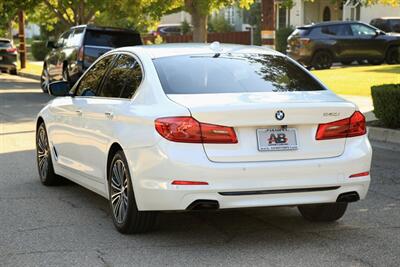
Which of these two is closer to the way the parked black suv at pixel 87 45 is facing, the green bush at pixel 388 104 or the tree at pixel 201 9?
the tree

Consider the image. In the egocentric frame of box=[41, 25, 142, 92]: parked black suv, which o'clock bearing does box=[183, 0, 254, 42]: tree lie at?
The tree is roughly at 3 o'clock from the parked black suv.

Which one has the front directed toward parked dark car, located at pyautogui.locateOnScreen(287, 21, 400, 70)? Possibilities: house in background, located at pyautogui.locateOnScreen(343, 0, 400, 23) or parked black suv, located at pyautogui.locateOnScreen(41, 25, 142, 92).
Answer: the house in background

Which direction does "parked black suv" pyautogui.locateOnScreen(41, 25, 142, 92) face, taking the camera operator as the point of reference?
facing away from the viewer and to the left of the viewer

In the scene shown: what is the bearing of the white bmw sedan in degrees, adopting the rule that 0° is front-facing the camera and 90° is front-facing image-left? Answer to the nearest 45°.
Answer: approximately 135°

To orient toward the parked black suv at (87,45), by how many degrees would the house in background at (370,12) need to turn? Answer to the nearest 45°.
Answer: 0° — it already faces it

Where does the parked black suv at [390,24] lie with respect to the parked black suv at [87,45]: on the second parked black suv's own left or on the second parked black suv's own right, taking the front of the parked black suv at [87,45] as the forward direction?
on the second parked black suv's own right

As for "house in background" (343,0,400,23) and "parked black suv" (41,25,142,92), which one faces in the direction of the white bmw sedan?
the house in background
